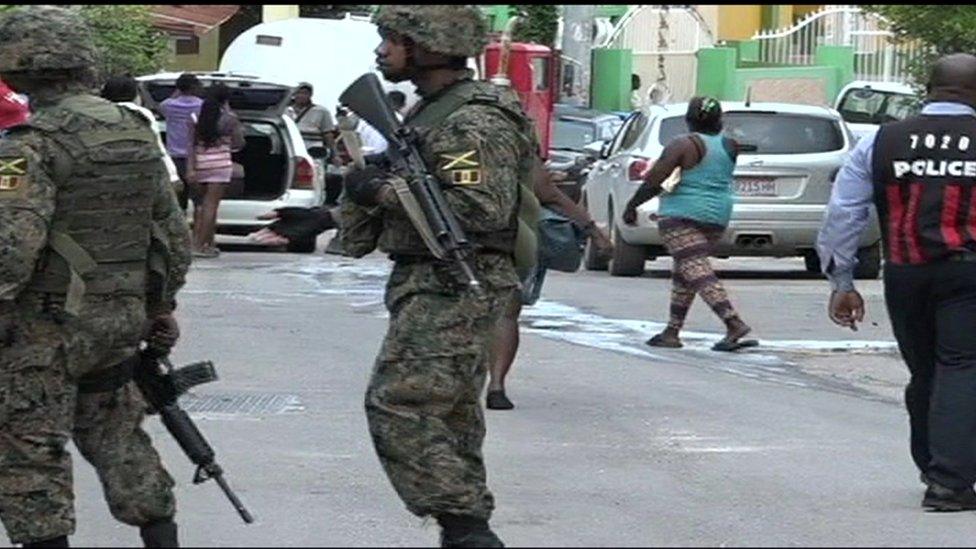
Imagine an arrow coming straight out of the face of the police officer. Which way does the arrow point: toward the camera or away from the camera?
away from the camera

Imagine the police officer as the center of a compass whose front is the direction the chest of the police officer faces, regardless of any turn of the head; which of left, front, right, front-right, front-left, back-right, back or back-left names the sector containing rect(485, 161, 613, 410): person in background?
front-left

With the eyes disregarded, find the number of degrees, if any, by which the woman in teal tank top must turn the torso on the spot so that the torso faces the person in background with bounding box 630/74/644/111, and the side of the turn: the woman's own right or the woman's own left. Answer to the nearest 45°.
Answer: approximately 45° to the woman's own right

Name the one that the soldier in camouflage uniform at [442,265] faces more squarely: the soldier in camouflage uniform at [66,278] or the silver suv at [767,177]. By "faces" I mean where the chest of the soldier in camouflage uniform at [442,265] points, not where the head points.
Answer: the soldier in camouflage uniform

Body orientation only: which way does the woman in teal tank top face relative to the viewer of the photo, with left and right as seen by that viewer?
facing away from the viewer and to the left of the viewer

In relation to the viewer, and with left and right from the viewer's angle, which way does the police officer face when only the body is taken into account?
facing away from the viewer

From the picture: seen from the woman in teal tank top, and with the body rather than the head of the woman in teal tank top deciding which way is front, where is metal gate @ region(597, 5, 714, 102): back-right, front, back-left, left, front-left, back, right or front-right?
front-right

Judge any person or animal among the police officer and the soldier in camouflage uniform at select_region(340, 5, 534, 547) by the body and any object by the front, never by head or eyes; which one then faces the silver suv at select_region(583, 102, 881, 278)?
the police officer

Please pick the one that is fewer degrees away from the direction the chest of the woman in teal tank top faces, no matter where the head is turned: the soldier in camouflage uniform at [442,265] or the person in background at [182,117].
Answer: the person in background

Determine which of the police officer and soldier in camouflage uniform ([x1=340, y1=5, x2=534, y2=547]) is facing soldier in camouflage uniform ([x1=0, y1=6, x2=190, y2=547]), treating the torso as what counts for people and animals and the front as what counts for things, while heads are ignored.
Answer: soldier in camouflage uniform ([x1=340, y1=5, x2=534, y2=547])

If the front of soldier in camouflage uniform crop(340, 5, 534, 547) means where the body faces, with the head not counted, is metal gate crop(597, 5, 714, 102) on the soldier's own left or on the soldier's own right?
on the soldier's own right

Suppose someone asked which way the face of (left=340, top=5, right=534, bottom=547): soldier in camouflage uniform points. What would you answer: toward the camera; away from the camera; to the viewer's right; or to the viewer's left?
to the viewer's left

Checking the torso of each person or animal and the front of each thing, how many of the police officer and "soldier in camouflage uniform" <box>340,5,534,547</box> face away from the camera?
1

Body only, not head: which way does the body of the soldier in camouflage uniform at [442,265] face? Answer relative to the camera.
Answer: to the viewer's left
